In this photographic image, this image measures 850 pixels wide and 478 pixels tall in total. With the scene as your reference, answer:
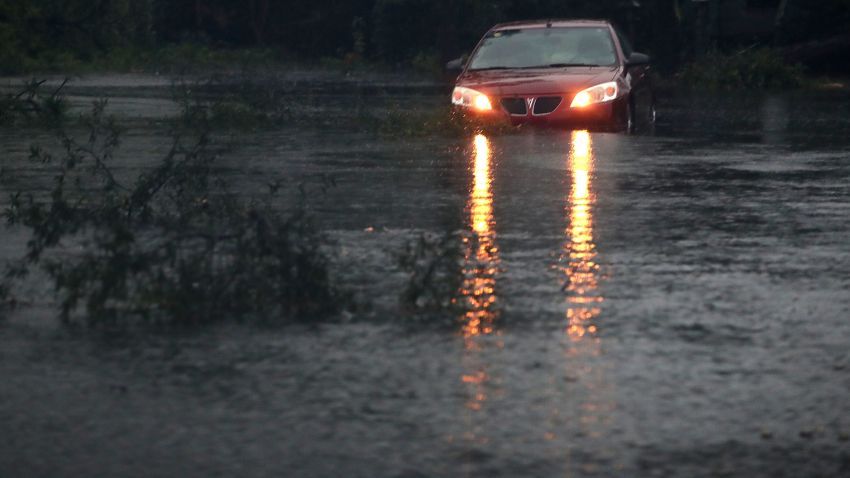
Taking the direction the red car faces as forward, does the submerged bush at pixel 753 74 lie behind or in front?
behind

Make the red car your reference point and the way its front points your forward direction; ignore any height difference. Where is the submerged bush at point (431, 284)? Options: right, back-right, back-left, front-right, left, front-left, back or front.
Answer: front

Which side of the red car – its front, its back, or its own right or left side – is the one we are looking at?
front
